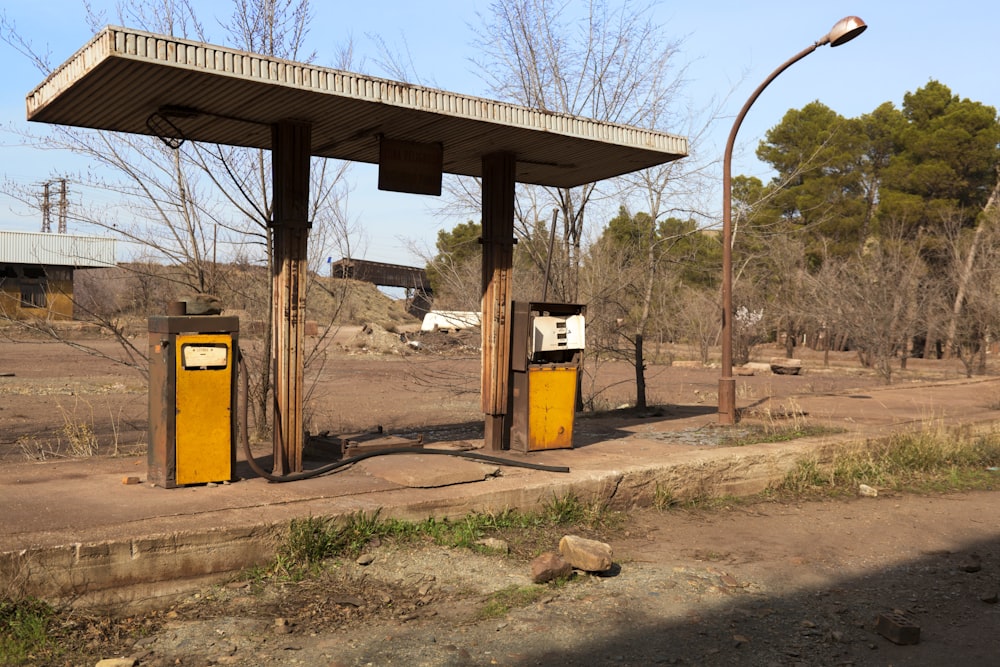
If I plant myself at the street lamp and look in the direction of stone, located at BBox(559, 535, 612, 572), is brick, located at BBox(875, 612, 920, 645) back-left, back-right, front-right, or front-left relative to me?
front-left

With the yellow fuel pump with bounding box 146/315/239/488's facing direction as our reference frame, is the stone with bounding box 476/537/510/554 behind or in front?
in front

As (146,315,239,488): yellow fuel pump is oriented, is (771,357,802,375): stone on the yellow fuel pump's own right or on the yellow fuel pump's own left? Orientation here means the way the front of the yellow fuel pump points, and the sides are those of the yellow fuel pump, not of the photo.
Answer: on the yellow fuel pump's own left

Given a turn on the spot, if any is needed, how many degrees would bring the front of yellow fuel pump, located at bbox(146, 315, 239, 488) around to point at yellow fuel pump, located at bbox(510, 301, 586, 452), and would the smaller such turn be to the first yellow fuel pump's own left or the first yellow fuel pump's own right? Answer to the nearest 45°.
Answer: approximately 45° to the first yellow fuel pump's own left

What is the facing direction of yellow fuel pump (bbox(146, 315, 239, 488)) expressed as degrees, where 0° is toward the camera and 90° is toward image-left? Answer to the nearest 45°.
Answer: approximately 315°

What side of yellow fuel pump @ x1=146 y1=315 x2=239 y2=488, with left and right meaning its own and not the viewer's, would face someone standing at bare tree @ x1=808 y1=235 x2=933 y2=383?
left

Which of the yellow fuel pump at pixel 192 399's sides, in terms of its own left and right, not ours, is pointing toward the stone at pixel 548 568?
front

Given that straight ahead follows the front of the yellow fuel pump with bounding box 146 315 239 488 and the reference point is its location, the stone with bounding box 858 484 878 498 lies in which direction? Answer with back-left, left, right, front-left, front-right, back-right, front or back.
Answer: front-left

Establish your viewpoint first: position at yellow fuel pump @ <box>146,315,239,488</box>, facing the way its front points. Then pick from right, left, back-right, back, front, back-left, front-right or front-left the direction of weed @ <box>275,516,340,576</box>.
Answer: front

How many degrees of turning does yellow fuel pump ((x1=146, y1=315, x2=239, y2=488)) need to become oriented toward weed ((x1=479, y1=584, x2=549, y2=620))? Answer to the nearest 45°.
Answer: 0° — it already faces it

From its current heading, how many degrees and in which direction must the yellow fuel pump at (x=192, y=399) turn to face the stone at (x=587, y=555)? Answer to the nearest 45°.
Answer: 0° — it already faces it

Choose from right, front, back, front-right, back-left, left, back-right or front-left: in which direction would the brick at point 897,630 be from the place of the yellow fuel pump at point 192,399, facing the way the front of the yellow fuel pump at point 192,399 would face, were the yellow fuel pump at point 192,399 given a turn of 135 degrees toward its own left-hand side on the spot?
back-right
